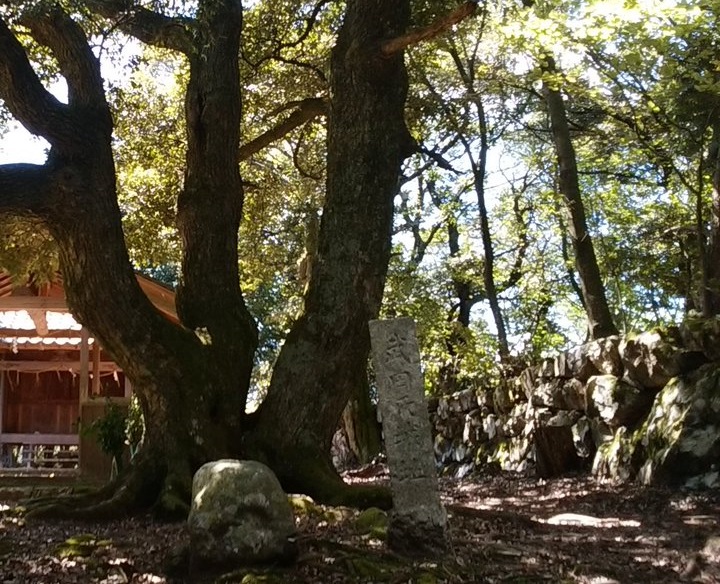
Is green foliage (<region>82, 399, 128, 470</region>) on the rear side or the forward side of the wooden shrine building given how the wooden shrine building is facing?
on the forward side

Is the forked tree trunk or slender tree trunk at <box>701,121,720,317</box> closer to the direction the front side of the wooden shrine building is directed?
the forked tree trunk

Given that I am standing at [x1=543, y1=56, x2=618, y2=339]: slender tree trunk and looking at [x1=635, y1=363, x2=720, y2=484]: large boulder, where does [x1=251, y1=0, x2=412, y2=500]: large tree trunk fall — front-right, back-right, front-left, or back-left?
front-right

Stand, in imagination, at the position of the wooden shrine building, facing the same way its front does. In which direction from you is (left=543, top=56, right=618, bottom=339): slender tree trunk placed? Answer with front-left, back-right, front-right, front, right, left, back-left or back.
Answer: front-left

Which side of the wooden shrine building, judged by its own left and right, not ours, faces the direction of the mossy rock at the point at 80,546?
front

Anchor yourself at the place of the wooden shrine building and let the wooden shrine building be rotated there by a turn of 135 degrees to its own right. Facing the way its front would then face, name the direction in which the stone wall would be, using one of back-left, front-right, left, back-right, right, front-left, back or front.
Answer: back

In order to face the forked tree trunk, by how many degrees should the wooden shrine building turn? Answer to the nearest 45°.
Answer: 0° — it already faces it

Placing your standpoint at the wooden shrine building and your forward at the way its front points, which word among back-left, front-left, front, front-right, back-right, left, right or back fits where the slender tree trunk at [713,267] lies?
front-left

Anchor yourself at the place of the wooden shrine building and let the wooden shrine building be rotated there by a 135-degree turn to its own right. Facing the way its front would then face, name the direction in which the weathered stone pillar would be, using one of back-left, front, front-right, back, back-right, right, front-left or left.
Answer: back-left

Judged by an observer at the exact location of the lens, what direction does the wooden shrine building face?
facing the viewer

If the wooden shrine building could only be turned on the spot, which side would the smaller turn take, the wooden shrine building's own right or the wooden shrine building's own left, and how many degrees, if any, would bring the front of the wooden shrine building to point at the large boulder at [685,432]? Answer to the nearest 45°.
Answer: approximately 45° to the wooden shrine building's own left

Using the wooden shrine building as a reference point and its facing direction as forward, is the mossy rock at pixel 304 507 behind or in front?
in front
